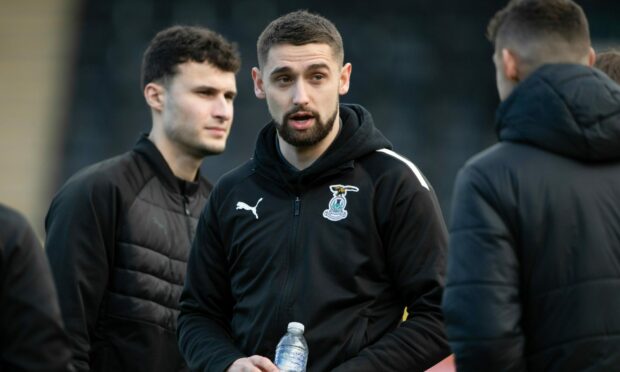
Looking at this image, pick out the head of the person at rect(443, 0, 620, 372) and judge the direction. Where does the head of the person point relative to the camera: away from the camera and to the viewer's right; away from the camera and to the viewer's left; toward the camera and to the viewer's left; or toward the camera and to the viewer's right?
away from the camera and to the viewer's left

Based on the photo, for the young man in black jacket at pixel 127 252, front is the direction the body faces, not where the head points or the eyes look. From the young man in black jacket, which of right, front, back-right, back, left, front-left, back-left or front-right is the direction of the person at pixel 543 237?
front

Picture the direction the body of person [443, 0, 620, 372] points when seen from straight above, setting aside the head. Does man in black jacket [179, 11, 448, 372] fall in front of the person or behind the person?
in front

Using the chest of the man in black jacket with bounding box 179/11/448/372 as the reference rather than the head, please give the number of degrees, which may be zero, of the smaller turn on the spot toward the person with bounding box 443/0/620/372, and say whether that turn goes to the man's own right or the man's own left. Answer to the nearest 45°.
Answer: approximately 45° to the man's own left

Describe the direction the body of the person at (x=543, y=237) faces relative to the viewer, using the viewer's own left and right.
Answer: facing away from the viewer and to the left of the viewer

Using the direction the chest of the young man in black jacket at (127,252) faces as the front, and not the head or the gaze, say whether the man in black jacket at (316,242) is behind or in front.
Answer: in front

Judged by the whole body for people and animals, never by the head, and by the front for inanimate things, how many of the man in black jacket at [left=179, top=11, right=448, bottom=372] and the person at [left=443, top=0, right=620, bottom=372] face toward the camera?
1

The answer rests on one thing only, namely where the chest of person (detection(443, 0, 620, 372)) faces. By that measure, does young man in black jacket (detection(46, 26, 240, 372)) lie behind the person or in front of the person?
in front

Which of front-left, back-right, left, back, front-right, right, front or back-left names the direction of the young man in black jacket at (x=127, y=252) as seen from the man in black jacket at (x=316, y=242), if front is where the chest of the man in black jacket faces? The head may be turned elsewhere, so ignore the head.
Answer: back-right

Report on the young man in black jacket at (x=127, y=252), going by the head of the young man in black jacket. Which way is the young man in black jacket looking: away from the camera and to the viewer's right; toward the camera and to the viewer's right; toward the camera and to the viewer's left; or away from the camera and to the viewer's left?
toward the camera and to the viewer's right

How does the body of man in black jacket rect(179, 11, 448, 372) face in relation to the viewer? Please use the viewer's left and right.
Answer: facing the viewer

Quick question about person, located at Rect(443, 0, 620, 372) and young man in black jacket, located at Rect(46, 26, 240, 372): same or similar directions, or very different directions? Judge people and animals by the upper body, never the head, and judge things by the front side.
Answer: very different directions
